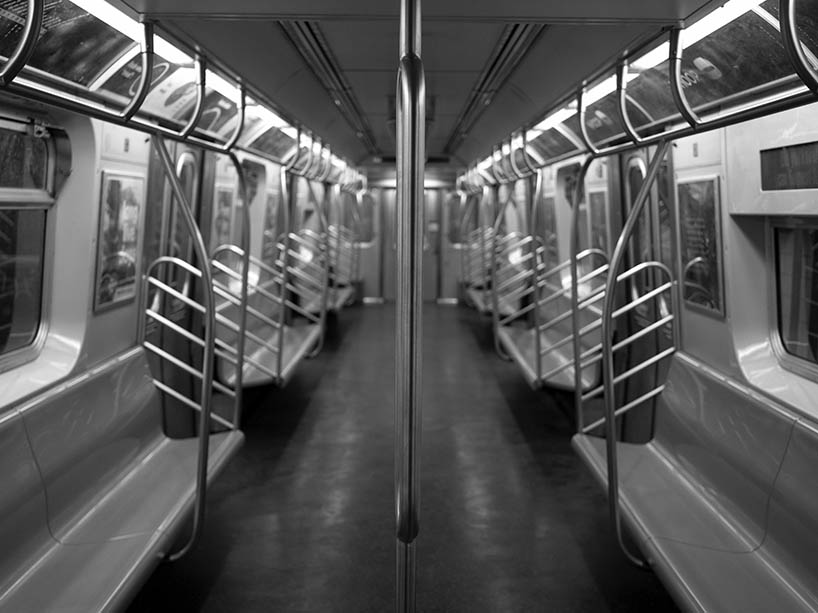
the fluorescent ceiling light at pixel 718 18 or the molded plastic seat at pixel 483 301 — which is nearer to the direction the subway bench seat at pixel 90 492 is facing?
the fluorescent ceiling light

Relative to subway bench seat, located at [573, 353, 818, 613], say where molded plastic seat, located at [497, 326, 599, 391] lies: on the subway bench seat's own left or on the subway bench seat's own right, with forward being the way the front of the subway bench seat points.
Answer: on the subway bench seat's own right

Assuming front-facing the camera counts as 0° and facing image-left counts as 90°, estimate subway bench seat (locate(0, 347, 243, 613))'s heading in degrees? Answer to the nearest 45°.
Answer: approximately 315°

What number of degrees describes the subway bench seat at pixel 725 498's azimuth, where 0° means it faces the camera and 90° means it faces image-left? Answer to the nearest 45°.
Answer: approximately 45°

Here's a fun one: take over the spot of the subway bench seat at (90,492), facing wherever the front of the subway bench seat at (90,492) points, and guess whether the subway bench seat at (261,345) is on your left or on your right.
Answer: on your left
